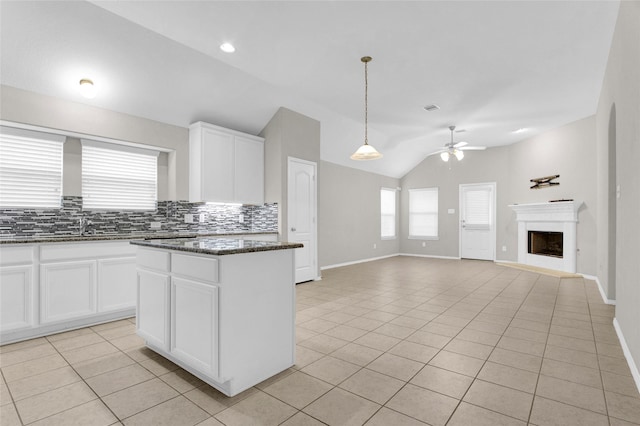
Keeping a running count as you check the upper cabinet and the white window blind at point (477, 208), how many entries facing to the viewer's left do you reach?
0

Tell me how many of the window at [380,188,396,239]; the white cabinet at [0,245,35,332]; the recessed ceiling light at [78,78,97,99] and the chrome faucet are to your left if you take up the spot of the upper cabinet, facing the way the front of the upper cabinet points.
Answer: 1

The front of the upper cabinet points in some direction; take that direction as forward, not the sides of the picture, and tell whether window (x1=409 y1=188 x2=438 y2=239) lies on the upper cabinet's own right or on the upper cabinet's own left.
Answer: on the upper cabinet's own left

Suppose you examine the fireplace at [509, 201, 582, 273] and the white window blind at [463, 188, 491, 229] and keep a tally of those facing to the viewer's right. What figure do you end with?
0

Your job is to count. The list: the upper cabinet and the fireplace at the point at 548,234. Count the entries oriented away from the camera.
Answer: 0

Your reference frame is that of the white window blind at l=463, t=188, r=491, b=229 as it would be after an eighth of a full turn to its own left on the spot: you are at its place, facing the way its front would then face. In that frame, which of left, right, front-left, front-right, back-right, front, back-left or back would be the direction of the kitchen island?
front-right

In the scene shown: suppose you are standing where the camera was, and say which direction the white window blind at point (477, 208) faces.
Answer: facing the viewer

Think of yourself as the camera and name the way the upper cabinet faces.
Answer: facing the viewer and to the right of the viewer

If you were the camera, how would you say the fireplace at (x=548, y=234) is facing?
facing the viewer and to the left of the viewer

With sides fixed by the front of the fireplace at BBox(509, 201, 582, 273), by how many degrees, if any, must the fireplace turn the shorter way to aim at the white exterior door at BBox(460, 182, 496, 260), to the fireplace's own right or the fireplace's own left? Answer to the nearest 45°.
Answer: approximately 90° to the fireplace's own right

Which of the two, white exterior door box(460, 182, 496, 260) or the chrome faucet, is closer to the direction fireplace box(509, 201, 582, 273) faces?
the chrome faucet

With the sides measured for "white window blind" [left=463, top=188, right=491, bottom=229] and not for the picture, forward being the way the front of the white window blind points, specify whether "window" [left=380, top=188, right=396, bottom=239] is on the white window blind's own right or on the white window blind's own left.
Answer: on the white window blind's own right

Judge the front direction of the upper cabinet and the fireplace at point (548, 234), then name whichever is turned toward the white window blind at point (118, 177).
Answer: the fireplace

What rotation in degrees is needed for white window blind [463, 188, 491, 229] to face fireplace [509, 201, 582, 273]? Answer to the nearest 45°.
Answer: approximately 45° to its left

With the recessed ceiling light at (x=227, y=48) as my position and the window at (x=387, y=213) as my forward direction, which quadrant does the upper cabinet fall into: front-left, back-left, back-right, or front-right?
front-left
